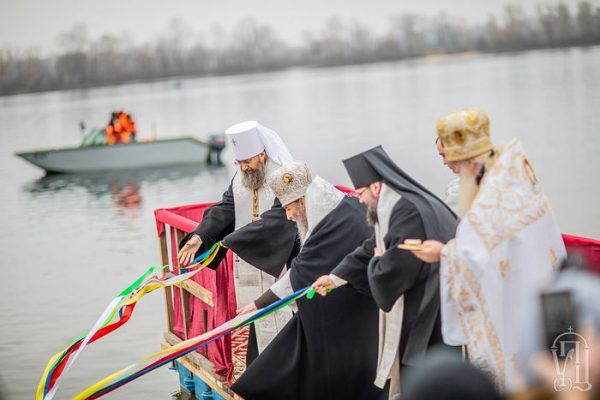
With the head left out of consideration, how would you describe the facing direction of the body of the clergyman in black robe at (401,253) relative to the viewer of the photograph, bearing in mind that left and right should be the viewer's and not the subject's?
facing to the left of the viewer

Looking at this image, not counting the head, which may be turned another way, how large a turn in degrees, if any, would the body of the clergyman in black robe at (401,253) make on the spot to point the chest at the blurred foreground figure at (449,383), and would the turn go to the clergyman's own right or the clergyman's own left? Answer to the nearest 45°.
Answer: approximately 90° to the clergyman's own left

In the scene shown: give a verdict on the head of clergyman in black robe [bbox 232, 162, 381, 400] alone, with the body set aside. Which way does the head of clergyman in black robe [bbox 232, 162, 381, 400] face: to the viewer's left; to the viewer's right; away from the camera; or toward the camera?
to the viewer's left

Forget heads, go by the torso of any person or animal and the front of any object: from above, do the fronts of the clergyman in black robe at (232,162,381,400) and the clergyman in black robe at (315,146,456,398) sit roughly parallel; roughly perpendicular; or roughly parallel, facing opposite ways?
roughly parallel

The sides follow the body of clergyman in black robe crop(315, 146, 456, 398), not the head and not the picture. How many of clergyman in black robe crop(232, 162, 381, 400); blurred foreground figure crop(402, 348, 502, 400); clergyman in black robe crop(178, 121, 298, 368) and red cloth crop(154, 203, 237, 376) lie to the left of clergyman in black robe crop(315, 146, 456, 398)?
1

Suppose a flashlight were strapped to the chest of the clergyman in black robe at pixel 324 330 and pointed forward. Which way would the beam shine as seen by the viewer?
to the viewer's left

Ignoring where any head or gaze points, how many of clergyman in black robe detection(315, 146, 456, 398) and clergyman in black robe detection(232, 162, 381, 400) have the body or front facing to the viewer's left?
2

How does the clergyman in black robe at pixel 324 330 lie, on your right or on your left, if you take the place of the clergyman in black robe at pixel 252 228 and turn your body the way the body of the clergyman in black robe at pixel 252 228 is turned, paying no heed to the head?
on your left
